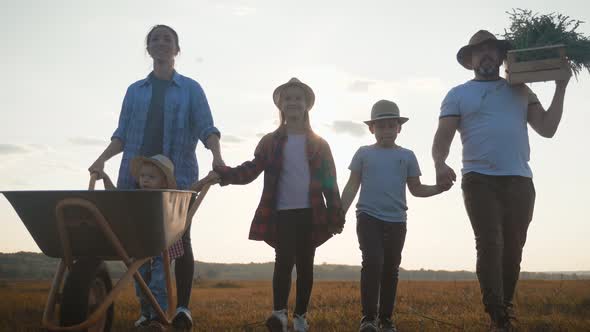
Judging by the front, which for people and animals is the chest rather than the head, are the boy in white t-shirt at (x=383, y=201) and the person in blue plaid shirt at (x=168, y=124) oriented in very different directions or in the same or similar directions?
same or similar directions

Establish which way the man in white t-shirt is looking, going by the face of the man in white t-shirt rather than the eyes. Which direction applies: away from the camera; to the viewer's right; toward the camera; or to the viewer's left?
toward the camera

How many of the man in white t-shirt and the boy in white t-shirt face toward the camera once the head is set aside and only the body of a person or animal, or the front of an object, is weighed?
2

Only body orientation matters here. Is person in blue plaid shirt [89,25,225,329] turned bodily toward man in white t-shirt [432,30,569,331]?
no

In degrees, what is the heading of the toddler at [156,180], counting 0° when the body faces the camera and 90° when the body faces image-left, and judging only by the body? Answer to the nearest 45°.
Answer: approximately 45°

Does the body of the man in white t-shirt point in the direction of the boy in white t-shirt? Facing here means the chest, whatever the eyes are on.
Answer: no

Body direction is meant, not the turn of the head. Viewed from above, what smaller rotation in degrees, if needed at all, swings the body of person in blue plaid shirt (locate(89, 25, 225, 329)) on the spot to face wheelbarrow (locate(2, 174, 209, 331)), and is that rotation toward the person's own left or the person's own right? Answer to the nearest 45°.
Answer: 0° — they already face it

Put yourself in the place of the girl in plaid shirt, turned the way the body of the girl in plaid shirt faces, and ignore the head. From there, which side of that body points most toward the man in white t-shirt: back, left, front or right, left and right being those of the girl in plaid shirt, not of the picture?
left

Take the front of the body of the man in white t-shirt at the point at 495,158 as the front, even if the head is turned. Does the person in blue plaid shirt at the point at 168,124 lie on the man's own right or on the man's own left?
on the man's own right

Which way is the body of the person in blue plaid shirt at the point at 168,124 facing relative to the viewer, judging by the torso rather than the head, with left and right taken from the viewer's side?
facing the viewer

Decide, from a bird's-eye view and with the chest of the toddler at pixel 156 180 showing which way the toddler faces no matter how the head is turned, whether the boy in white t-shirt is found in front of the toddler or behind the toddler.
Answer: behind

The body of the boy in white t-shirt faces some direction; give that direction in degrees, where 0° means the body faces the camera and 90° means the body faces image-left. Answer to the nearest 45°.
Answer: approximately 0°

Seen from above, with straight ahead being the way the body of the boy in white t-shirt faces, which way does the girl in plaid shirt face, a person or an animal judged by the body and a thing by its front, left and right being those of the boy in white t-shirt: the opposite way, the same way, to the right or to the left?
the same way

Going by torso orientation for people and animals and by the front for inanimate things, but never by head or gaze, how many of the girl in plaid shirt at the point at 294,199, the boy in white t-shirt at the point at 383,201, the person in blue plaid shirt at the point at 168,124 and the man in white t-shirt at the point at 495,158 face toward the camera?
4

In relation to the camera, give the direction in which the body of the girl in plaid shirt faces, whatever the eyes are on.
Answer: toward the camera

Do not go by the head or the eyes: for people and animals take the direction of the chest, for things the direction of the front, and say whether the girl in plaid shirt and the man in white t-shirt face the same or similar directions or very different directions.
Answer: same or similar directions

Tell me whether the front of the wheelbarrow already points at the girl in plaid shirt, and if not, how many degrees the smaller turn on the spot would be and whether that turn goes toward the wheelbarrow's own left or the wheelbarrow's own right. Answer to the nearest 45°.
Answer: approximately 180°

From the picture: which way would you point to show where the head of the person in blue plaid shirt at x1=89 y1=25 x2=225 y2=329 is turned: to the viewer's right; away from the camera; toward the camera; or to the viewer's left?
toward the camera

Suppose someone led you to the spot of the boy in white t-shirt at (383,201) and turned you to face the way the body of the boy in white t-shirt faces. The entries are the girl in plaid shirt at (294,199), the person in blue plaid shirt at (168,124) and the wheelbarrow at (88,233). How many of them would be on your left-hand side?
0

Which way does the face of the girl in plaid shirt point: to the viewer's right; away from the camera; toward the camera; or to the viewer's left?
toward the camera
